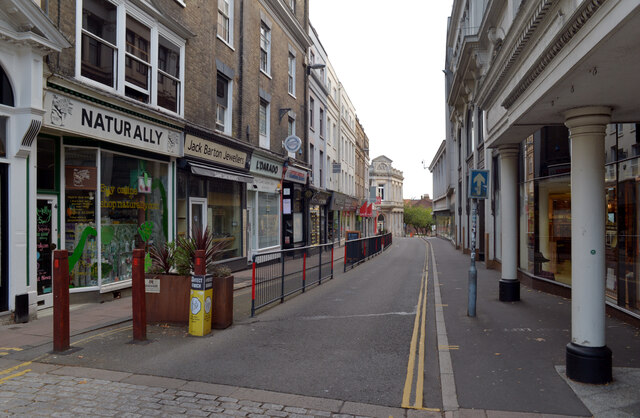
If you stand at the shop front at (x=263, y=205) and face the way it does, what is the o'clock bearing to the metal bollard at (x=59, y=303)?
The metal bollard is roughly at 2 o'clock from the shop front.

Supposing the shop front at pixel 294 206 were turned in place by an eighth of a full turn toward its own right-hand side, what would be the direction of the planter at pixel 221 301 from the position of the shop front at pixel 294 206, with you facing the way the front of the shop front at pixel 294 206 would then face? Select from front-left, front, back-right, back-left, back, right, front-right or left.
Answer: front

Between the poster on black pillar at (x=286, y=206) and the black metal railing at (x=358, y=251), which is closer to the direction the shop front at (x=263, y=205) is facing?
the black metal railing

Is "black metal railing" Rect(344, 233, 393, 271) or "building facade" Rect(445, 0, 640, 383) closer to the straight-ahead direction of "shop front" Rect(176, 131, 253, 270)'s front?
the building facade

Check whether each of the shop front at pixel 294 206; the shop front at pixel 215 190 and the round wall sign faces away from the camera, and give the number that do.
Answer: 0

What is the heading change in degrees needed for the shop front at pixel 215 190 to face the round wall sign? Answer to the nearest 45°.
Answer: approximately 90° to its left

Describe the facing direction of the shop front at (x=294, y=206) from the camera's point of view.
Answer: facing the viewer and to the right of the viewer

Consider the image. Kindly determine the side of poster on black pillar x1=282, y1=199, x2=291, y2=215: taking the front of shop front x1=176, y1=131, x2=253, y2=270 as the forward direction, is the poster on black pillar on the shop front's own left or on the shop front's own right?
on the shop front's own left

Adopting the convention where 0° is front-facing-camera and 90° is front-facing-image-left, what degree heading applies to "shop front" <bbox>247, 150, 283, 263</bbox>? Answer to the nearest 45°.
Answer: approximately 315°

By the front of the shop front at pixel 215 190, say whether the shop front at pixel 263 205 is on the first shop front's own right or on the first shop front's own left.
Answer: on the first shop front's own left
